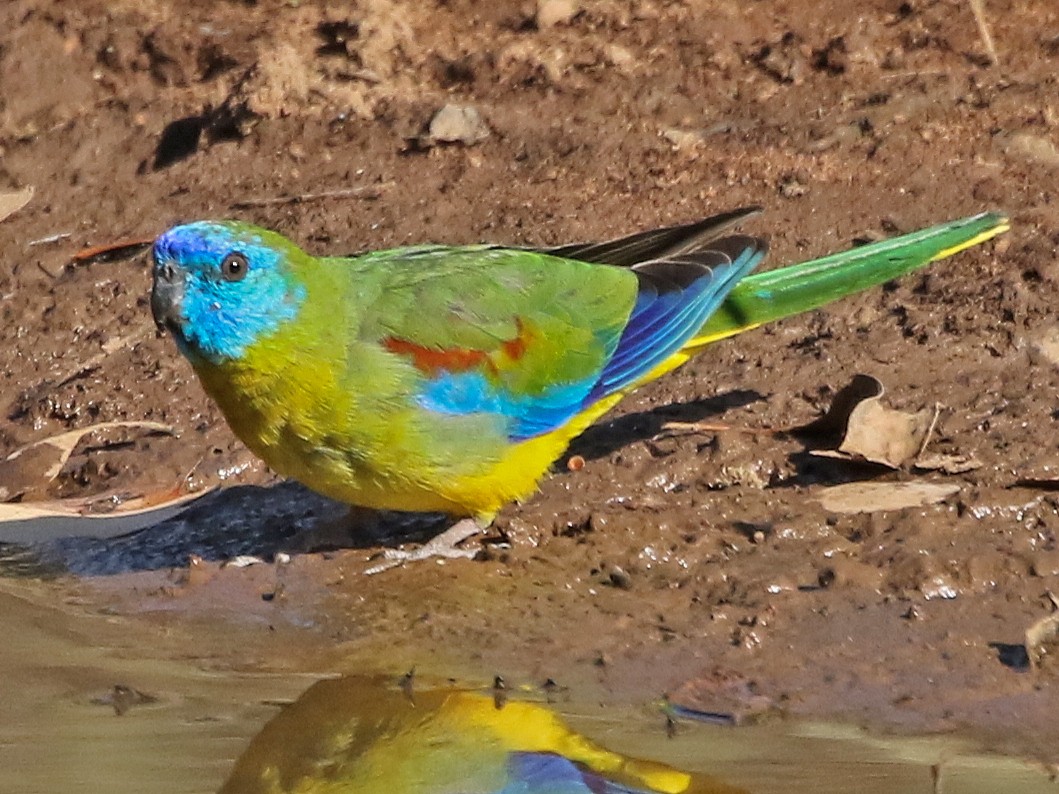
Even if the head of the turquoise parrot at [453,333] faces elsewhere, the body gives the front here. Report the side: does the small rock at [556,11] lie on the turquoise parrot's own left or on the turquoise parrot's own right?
on the turquoise parrot's own right

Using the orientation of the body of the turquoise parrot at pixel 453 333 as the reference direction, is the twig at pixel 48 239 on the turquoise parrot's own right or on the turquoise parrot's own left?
on the turquoise parrot's own right

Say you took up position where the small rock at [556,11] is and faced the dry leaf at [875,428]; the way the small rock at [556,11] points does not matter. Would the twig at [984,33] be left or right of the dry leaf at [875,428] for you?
left

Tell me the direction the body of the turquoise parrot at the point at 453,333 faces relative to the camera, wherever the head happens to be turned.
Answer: to the viewer's left

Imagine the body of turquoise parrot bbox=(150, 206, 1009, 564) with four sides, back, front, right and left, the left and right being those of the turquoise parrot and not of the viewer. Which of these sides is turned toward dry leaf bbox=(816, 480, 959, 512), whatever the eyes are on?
back

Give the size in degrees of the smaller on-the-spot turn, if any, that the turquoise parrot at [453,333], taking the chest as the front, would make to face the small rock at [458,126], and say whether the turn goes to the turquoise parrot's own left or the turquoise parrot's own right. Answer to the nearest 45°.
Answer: approximately 90° to the turquoise parrot's own right

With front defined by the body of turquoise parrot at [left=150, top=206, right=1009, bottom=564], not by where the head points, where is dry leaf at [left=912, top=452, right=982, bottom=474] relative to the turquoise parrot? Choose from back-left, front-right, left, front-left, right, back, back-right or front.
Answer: back

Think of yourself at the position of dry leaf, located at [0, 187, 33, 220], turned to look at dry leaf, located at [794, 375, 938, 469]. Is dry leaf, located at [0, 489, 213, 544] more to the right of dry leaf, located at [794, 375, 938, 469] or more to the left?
right

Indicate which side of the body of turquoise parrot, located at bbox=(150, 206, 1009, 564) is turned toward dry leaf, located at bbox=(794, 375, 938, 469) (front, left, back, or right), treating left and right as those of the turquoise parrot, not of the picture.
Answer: back

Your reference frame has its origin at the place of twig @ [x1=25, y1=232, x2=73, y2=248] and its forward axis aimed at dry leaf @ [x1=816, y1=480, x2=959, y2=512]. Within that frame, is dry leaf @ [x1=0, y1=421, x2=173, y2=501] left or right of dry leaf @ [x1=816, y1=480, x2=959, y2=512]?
right

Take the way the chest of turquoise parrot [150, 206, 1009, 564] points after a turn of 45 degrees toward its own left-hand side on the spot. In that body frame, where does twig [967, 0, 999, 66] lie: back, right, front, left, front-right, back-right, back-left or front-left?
back

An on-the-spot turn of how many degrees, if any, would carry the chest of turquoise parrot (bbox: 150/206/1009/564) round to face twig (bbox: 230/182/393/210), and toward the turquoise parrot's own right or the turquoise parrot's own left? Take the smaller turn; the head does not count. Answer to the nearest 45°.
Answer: approximately 90° to the turquoise parrot's own right

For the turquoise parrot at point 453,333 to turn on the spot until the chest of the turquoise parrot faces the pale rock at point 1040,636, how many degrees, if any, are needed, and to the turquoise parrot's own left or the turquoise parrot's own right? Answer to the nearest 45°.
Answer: approximately 135° to the turquoise parrot's own left

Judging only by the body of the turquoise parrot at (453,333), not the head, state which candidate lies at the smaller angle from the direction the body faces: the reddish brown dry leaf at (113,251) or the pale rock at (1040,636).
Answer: the reddish brown dry leaf

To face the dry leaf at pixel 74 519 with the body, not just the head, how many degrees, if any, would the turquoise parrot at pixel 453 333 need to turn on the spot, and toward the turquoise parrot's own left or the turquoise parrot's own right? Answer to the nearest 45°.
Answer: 0° — it already faces it
